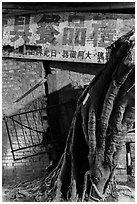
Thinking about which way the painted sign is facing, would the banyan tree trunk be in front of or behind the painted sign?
in front

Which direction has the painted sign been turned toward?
toward the camera
